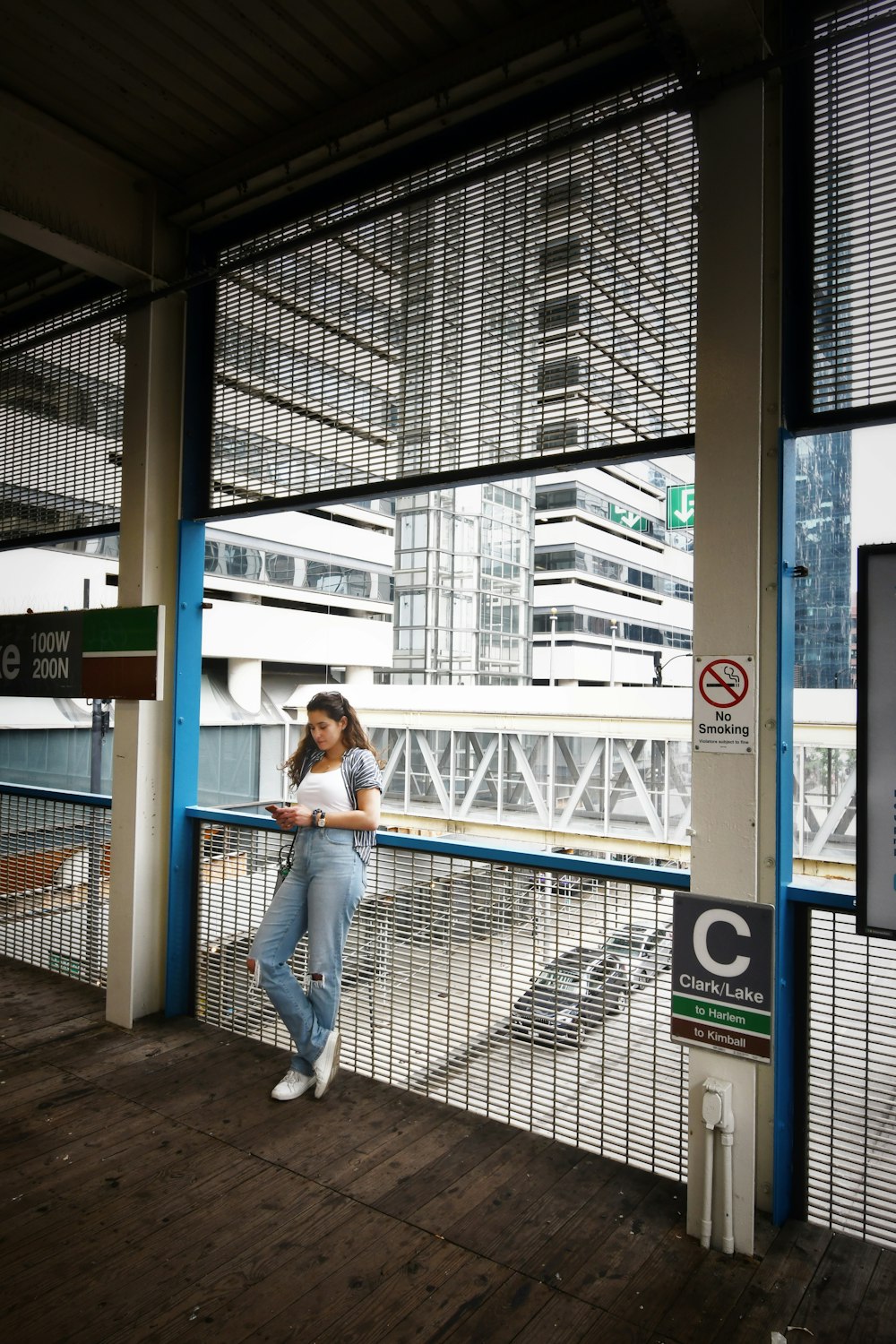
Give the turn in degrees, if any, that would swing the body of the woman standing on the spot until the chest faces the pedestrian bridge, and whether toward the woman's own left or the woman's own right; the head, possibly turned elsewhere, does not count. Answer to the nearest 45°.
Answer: approximately 135° to the woman's own right

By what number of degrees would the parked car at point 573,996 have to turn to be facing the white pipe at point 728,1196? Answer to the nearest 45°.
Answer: approximately 90° to its left

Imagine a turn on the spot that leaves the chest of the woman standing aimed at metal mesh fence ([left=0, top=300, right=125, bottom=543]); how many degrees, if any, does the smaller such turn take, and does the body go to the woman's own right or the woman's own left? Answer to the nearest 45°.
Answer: approximately 90° to the woman's own right

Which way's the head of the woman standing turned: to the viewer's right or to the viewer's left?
to the viewer's left

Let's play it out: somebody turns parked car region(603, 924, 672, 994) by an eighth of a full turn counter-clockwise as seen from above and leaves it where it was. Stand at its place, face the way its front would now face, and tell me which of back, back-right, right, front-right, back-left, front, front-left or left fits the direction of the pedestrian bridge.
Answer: back

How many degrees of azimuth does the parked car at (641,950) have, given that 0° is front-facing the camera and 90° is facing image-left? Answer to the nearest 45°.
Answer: approximately 45°

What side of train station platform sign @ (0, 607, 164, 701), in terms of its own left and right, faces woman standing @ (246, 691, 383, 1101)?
left

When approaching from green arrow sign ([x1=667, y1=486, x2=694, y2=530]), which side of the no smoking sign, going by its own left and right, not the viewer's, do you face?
back

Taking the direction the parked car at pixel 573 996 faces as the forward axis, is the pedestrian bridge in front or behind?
behind
